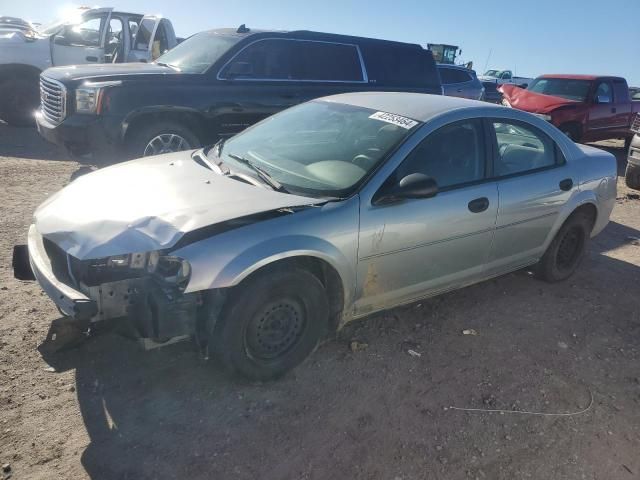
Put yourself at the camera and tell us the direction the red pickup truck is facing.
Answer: facing the viewer and to the left of the viewer

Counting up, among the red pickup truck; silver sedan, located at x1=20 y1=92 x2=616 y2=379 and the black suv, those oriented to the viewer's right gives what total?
0

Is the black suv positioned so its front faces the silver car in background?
no

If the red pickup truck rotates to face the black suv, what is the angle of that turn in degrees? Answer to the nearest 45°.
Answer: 0° — it already faces it

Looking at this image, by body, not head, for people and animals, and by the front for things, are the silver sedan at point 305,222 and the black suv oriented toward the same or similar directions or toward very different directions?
same or similar directions

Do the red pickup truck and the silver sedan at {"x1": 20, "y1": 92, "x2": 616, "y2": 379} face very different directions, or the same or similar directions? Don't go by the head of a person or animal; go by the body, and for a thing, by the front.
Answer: same or similar directions

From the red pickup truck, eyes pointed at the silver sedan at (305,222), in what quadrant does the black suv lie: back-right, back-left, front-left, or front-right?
front-right

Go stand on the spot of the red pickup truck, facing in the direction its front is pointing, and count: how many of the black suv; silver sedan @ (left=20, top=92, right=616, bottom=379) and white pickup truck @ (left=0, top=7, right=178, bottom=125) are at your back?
0

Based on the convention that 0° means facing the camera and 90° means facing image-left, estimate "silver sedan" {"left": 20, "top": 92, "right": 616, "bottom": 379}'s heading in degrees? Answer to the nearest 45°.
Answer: approximately 45°

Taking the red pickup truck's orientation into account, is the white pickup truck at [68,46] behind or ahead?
ahead

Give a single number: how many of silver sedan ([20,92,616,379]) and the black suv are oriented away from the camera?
0
